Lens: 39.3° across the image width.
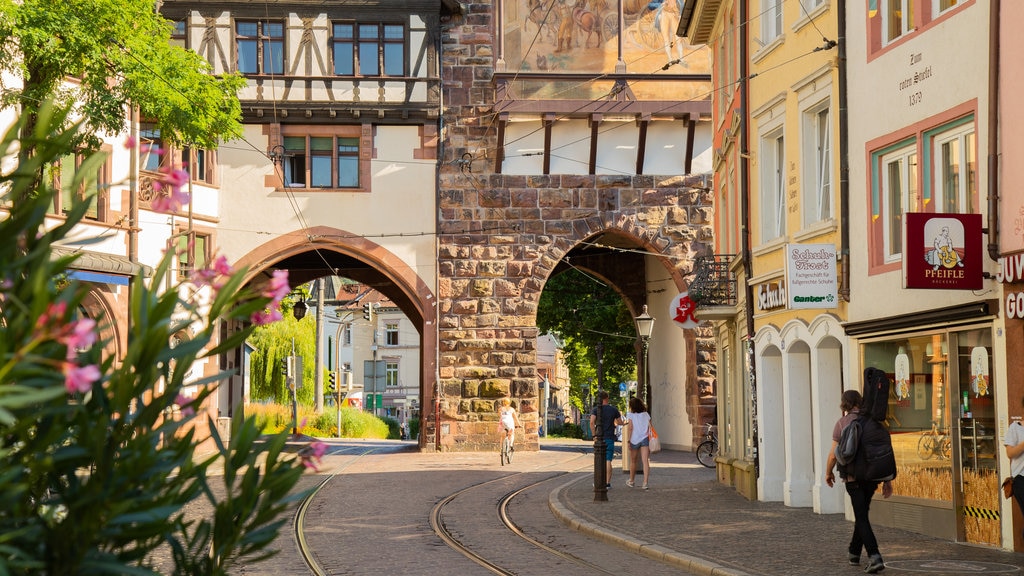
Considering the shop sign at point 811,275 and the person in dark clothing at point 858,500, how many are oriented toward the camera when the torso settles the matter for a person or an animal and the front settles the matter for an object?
1

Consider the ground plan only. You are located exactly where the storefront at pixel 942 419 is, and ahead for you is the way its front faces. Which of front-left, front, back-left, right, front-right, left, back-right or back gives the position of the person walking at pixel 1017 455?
front-left

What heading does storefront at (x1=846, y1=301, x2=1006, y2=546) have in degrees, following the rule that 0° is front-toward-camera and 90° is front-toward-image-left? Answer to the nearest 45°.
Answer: approximately 45°

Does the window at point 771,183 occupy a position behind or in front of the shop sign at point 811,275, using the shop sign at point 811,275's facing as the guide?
behind

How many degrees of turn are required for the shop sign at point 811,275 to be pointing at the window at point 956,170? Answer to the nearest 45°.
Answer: approximately 45° to its left

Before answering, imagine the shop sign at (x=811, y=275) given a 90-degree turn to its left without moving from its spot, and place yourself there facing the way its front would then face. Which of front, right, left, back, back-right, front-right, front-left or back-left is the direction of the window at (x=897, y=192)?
front-right

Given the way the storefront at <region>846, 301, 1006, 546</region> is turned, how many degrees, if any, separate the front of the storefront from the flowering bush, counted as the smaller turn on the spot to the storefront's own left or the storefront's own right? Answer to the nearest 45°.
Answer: approximately 45° to the storefront's own left
